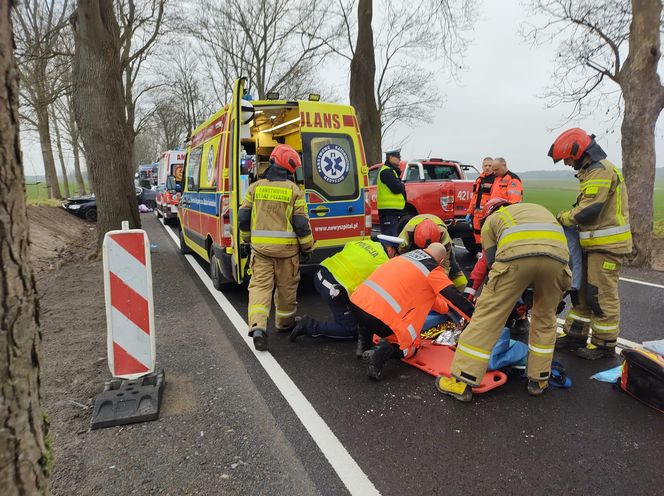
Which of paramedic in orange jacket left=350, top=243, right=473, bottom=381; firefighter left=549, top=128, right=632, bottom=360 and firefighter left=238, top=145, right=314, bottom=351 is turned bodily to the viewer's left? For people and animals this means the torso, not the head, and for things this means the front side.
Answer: firefighter left=549, top=128, right=632, bottom=360

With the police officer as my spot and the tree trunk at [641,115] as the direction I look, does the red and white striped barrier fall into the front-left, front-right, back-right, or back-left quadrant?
back-right

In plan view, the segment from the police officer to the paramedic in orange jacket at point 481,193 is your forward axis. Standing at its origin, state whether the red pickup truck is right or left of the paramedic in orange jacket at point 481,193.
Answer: left

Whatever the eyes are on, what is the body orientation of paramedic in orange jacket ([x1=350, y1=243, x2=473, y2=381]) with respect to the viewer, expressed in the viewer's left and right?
facing away from the viewer and to the right of the viewer

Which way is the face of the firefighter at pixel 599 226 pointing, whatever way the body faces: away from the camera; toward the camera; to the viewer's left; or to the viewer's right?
to the viewer's left

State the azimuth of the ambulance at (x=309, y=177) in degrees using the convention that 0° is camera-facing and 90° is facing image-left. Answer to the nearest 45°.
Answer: approximately 135°

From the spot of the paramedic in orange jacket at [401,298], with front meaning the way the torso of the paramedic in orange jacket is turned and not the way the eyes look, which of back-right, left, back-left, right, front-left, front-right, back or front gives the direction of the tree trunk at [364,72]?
front-left

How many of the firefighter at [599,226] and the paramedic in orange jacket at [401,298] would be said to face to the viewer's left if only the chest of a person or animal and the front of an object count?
1

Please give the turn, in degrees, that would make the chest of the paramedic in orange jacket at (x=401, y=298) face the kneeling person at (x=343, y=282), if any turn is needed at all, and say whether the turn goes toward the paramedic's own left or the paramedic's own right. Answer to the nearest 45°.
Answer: approximately 90° to the paramedic's own left

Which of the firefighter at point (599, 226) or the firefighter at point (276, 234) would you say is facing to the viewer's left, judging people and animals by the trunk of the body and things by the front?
the firefighter at point (599, 226)

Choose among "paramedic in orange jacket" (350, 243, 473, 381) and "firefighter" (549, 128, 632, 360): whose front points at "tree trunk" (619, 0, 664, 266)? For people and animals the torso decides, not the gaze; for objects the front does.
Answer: the paramedic in orange jacket

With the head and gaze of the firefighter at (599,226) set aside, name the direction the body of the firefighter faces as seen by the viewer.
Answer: to the viewer's left
